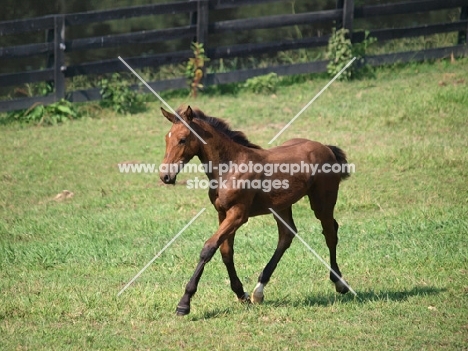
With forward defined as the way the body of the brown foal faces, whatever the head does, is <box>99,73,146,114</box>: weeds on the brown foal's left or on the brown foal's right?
on the brown foal's right

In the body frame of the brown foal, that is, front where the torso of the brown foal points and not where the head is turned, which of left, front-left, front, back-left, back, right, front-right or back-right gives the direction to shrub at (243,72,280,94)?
back-right

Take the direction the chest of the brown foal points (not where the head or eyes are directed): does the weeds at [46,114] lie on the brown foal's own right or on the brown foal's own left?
on the brown foal's own right

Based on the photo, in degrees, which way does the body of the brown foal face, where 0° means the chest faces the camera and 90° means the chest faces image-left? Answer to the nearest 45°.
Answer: approximately 45°

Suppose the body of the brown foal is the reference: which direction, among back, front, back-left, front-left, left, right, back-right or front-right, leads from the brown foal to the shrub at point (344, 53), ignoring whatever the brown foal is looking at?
back-right

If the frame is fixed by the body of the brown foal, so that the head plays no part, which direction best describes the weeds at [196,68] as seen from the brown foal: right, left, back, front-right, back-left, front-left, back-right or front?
back-right

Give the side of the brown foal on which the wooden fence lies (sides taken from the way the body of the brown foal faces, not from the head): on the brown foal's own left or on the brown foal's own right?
on the brown foal's own right
